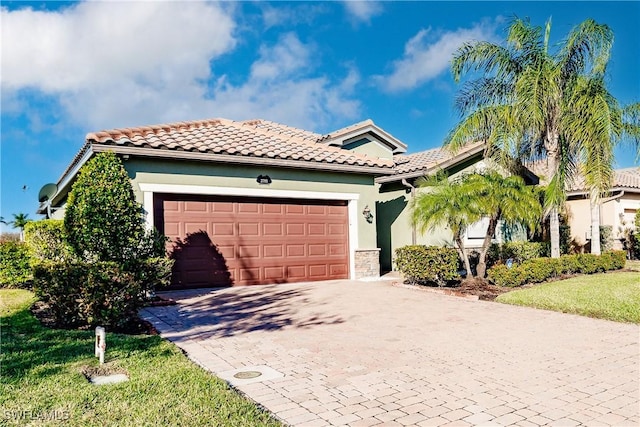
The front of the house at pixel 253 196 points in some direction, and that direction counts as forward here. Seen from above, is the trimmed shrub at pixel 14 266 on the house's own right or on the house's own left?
on the house's own right

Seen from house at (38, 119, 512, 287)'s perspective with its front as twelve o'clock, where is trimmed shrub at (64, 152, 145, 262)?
The trimmed shrub is roughly at 1 o'clock from the house.

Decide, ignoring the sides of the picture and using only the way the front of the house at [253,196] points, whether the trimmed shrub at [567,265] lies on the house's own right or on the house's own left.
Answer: on the house's own left

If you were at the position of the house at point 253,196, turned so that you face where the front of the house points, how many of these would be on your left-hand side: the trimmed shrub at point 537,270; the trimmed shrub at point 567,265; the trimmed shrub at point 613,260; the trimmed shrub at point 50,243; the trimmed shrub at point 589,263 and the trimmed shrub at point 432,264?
5

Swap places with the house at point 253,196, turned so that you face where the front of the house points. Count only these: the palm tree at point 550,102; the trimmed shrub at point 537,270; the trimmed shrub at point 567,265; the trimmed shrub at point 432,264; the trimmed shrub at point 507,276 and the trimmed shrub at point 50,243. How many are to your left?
5

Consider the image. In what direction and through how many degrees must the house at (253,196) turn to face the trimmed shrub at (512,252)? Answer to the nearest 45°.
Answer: approximately 90° to its left

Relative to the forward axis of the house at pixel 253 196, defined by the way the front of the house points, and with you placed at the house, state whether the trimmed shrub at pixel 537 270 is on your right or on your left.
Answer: on your left

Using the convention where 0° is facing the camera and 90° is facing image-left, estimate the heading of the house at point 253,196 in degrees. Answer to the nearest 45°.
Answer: approximately 0°

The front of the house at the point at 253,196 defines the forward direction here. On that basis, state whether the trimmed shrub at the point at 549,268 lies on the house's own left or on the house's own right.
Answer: on the house's own left

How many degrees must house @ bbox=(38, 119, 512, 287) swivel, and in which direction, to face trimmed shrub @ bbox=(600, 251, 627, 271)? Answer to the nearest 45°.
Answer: approximately 90° to its left
